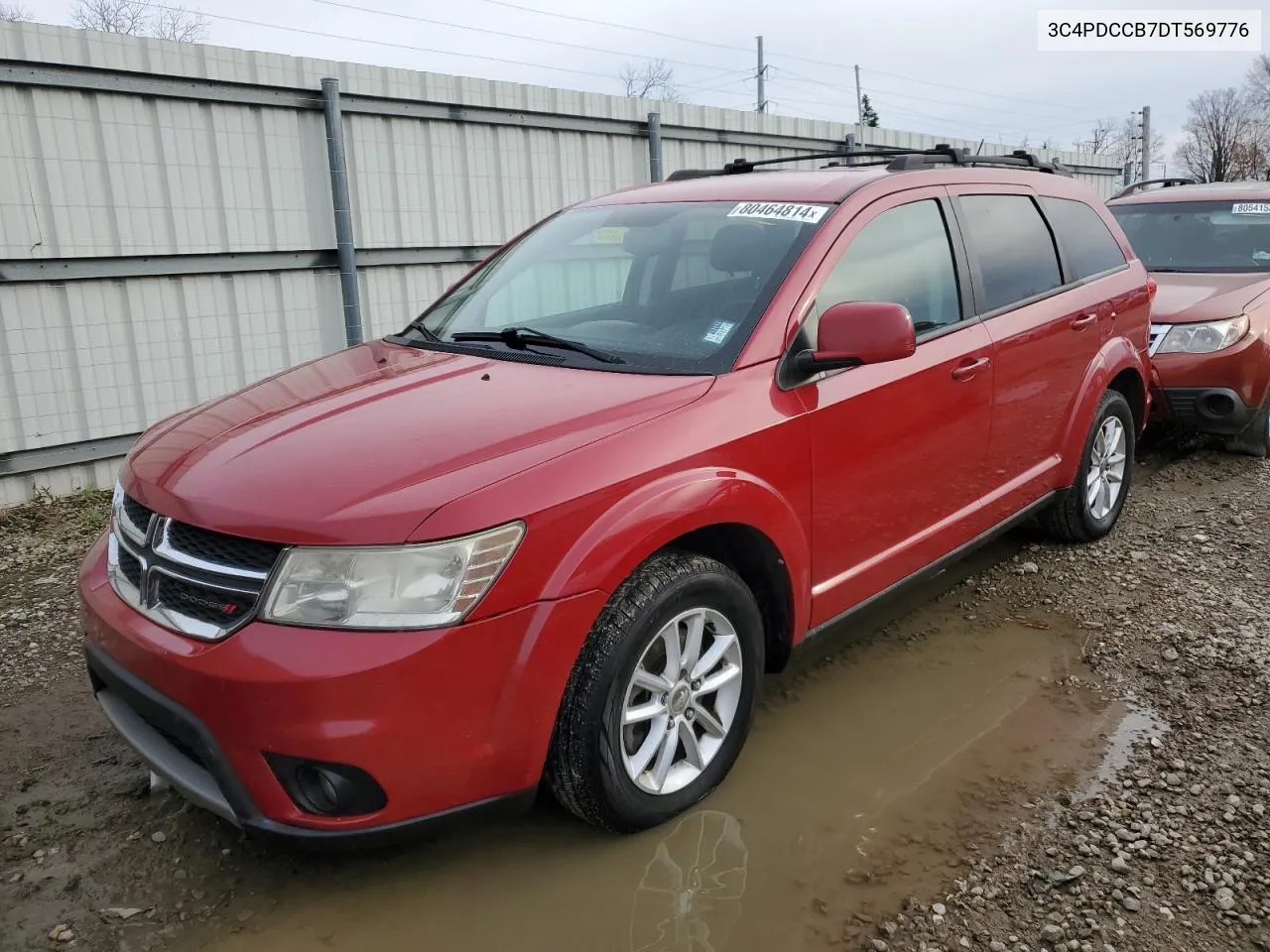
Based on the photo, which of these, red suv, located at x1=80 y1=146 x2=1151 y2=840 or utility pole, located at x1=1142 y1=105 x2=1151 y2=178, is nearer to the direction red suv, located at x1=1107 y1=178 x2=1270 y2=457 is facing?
the red suv

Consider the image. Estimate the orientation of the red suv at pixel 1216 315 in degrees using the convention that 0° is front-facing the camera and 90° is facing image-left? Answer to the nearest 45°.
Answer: approximately 45°

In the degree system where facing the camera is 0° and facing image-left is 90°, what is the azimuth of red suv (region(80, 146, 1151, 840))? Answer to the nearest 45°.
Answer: approximately 45°

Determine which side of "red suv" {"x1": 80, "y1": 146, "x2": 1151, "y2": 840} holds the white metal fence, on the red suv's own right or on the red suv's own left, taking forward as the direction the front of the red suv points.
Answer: on the red suv's own right

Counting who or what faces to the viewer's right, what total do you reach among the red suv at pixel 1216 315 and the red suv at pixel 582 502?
0

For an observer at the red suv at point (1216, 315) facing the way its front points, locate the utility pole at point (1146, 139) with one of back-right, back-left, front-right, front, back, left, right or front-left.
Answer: back-right

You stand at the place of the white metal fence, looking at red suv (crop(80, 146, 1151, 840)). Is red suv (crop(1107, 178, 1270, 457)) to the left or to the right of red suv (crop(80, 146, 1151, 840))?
left

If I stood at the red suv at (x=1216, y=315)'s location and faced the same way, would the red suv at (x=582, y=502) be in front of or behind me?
in front

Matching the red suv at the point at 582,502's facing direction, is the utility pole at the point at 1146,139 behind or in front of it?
behind
